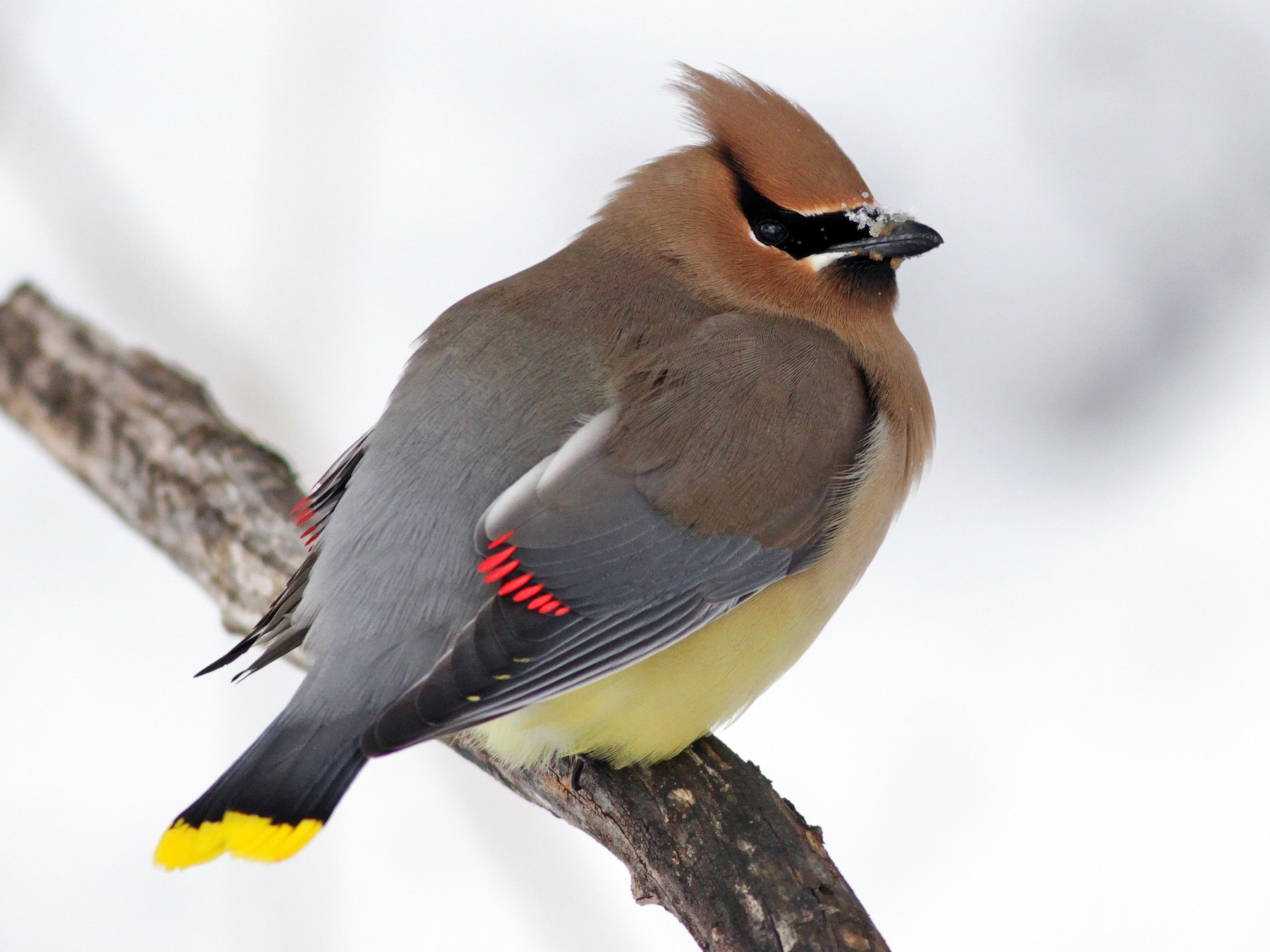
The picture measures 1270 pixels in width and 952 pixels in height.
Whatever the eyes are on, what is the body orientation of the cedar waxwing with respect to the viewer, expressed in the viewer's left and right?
facing away from the viewer and to the right of the viewer
